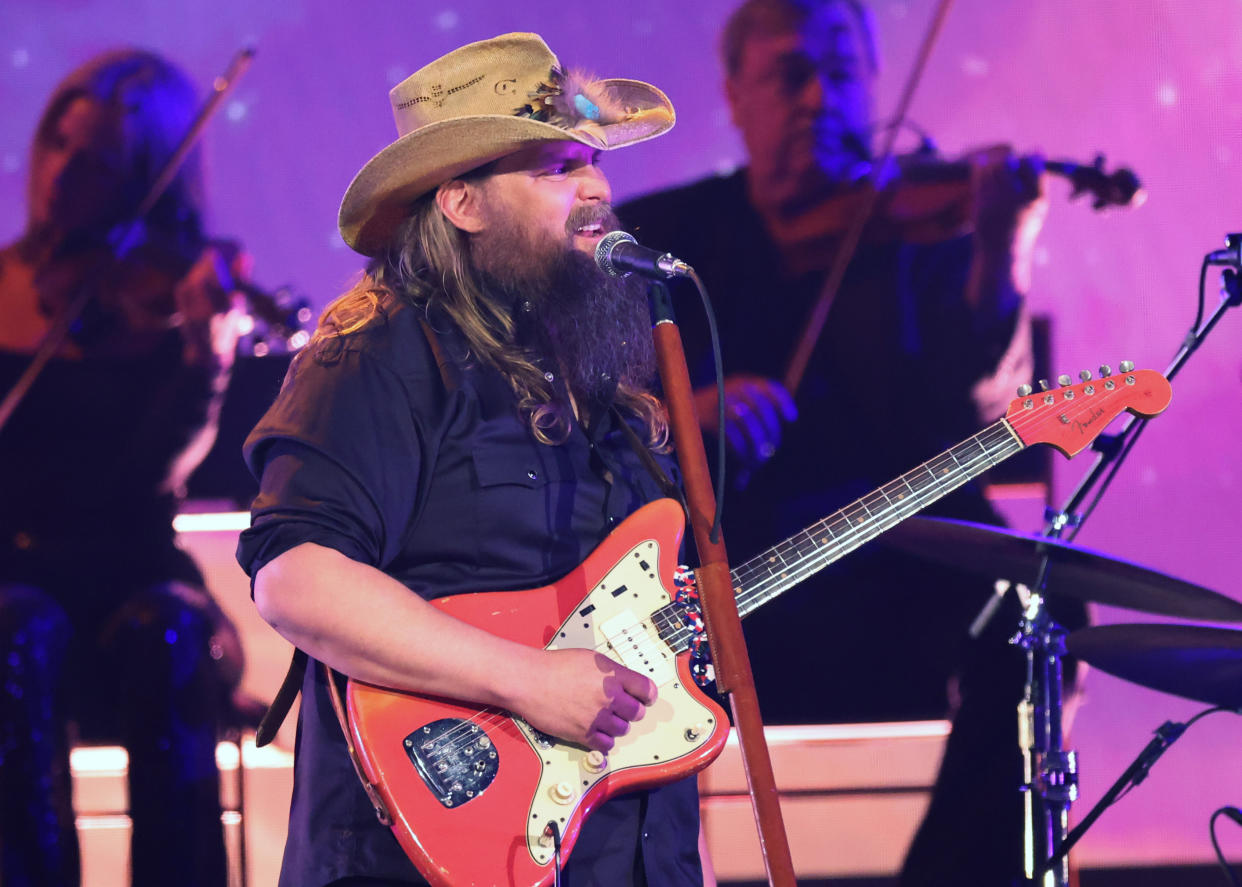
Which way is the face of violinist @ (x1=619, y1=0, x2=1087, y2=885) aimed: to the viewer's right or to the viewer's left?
to the viewer's right

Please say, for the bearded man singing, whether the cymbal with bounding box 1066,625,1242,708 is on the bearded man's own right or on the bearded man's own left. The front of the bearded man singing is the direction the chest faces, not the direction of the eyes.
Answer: on the bearded man's own left

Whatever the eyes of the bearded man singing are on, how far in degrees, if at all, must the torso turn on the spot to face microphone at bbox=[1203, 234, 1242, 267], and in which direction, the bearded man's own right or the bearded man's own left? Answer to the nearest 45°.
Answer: approximately 90° to the bearded man's own left

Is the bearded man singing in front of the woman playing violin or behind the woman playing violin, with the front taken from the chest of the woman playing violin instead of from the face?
in front

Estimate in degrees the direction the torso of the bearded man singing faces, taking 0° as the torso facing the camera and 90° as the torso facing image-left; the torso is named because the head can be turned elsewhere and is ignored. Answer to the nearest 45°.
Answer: approximately 315°

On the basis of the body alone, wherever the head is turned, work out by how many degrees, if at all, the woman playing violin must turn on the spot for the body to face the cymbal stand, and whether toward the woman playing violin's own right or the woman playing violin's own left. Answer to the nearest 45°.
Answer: approximately 45° to the woman playing violin's own left

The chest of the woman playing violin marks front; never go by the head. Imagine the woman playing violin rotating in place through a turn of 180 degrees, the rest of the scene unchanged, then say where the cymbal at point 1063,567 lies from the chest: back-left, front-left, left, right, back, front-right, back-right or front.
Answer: back-right

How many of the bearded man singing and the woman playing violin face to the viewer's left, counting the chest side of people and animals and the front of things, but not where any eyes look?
0

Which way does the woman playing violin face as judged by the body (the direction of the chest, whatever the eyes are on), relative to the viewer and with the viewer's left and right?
facing the viewer

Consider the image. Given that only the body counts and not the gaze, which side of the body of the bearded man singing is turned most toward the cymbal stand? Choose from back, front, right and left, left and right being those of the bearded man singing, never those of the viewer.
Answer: left

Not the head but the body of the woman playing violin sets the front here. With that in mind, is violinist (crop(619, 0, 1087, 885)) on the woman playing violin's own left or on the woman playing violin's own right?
on the woman playing violin's own left

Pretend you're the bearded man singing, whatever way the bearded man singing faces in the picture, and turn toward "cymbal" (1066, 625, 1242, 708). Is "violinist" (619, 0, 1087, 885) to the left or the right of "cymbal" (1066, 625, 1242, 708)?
left

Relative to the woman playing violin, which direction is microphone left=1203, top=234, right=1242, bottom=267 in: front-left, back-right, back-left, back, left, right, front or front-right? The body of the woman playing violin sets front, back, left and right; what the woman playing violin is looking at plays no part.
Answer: front-left
